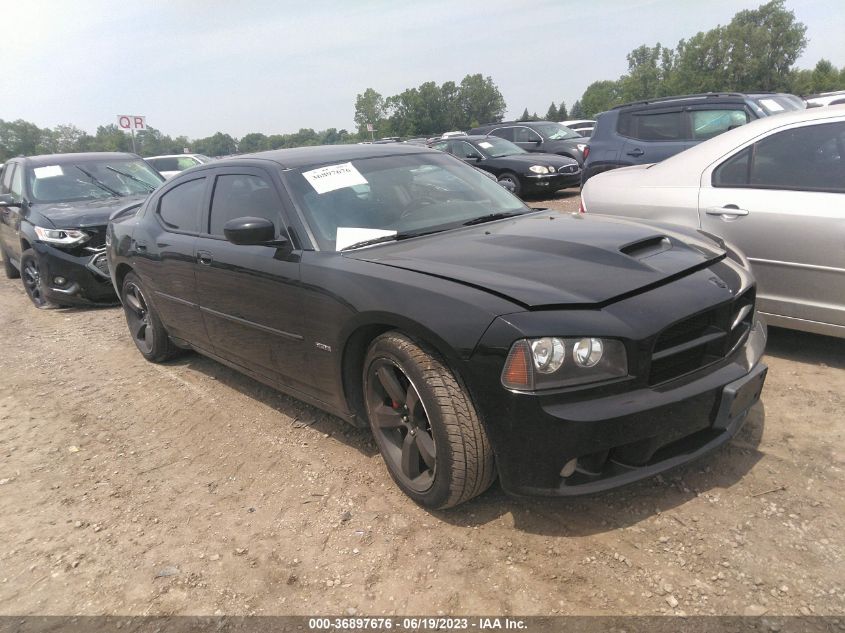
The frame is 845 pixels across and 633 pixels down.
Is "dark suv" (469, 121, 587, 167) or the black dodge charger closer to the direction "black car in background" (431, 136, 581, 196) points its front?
the black dodge charger

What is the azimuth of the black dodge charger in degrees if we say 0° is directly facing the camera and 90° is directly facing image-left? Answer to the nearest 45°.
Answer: approximately 315°

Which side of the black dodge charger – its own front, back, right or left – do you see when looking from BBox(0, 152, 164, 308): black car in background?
back

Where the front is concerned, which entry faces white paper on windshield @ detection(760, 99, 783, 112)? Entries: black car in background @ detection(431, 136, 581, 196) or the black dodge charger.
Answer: the black car in background

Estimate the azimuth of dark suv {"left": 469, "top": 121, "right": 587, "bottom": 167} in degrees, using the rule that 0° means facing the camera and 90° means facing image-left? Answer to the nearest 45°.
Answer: approximately 315°

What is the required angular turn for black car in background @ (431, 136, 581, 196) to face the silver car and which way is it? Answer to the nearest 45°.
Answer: approximately 45° to its right

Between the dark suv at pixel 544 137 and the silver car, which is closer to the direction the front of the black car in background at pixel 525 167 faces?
the silver car

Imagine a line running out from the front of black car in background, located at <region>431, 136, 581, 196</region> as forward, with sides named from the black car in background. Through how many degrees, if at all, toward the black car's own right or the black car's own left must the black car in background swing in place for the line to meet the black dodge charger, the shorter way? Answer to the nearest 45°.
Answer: approximately 45° to the black car's own right

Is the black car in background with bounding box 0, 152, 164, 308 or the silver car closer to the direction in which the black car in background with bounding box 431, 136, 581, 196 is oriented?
the silver car

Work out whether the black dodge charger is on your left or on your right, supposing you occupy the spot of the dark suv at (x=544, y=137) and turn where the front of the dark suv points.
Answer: on your right

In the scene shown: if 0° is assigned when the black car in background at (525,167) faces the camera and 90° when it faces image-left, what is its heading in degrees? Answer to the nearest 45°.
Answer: approximately 315°
